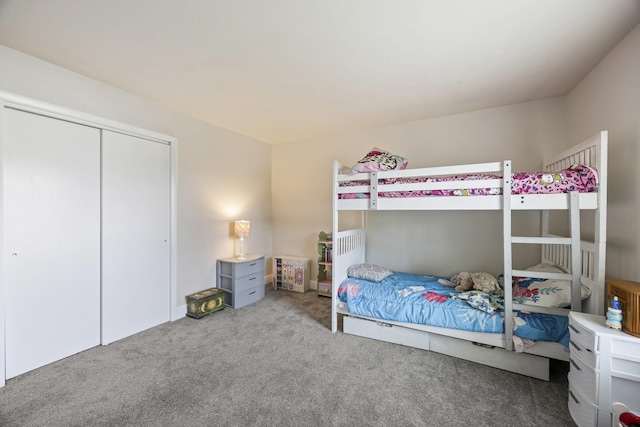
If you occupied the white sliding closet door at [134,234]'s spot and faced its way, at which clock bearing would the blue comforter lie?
The blue comforter is roughly at 12 o'clock from the white sliding closet door.

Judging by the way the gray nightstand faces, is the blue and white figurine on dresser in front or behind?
in front

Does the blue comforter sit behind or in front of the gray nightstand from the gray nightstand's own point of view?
in front

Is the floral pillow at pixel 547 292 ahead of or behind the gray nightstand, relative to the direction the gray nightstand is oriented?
ahead

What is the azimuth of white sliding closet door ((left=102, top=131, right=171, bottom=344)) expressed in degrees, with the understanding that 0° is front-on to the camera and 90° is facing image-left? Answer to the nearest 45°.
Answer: approximately 315°

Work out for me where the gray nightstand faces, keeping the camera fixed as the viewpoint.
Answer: facing the viewer and to the right of the viewer

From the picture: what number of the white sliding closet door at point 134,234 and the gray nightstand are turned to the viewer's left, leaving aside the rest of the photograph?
0

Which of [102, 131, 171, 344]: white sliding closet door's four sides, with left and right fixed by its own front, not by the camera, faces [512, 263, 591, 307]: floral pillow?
front
